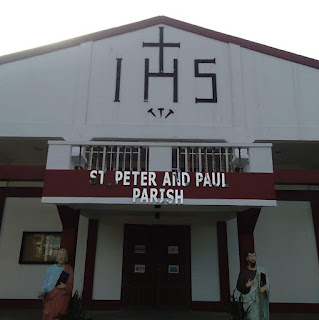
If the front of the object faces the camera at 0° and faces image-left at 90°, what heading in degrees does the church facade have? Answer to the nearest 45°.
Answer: approximately 0°
